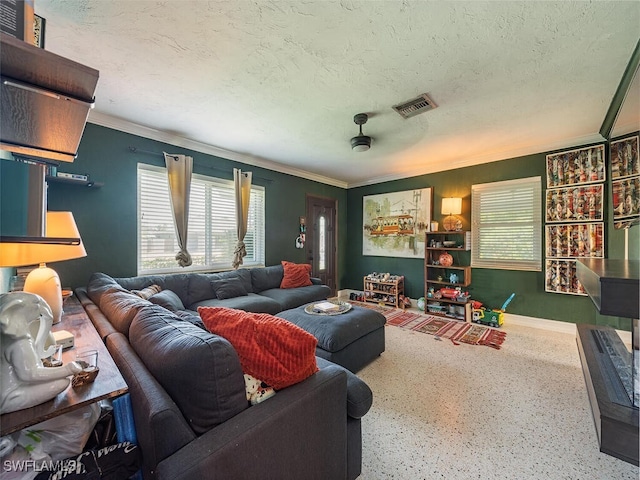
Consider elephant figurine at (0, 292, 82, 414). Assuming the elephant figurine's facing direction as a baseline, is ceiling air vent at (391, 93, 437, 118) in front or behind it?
in front

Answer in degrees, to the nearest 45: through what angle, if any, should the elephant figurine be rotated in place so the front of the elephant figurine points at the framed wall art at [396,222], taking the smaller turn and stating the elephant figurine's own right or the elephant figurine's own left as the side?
0° — it already faces it

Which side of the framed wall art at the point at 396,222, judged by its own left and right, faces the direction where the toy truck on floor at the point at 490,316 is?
left

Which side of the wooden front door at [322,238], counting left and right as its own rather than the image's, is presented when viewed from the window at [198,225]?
right

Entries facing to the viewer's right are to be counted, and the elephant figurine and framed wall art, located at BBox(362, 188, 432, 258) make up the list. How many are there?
1

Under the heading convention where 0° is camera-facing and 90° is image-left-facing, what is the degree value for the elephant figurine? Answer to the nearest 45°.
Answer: approximately 270°

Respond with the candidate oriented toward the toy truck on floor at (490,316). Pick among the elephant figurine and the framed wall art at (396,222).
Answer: the elephant figurine

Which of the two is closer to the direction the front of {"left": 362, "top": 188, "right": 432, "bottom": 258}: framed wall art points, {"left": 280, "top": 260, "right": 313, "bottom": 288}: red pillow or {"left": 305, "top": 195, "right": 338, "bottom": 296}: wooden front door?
the red pillow

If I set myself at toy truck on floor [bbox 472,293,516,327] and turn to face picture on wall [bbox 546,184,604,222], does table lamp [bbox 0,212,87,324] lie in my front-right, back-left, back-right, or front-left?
back-right

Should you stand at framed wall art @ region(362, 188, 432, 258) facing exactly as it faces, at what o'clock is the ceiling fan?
The ceiling fan is roughly at 11 o'clock from the framed wall art.
